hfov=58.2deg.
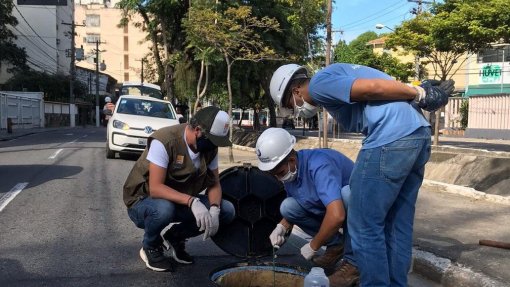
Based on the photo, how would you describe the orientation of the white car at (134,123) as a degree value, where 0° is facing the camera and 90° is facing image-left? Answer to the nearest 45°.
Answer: approximately 0°

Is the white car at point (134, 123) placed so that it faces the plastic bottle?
yes

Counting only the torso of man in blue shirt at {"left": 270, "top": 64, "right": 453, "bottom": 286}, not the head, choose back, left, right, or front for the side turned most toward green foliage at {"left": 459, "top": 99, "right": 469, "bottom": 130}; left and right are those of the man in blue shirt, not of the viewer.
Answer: right

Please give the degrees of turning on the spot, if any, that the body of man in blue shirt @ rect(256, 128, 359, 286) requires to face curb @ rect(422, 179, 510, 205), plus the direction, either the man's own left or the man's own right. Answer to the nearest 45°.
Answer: approximately 180°

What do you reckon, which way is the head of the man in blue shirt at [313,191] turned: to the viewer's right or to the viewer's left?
to the viewer's left

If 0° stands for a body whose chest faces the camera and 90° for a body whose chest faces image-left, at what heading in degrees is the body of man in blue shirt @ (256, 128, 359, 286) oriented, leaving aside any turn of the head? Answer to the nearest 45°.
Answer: approximately 45°

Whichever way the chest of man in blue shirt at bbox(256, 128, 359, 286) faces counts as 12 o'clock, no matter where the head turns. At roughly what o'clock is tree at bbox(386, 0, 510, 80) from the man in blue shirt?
The tree is roughly at 5 o'clock from the man in blue shirt.

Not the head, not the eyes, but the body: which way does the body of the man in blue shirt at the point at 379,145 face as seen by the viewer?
to the viewer's left

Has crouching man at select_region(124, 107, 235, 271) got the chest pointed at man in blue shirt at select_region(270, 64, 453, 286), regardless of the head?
yes

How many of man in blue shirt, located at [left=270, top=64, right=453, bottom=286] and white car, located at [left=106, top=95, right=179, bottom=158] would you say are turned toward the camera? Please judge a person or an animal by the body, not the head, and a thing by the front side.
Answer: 1

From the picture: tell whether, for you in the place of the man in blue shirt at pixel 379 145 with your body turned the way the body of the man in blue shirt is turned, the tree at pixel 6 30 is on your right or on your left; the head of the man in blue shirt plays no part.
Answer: on your right

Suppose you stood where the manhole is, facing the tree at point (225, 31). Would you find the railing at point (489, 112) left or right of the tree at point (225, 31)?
right
